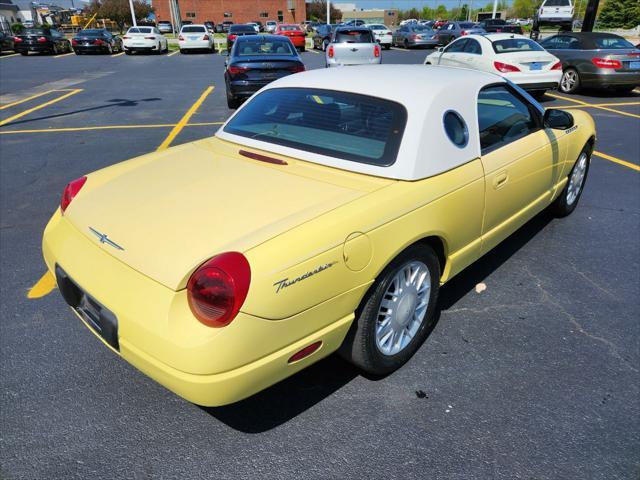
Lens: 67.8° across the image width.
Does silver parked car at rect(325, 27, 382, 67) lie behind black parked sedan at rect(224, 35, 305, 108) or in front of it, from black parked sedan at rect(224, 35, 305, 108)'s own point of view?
in front

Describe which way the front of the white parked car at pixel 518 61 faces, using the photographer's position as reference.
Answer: facing away from the viewer and to the left of the viewer

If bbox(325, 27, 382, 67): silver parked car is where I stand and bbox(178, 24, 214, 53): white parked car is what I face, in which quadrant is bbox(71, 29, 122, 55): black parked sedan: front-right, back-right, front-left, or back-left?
front-left

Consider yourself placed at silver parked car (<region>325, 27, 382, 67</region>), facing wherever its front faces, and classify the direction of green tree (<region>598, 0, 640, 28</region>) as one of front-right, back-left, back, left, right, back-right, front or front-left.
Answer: front-right

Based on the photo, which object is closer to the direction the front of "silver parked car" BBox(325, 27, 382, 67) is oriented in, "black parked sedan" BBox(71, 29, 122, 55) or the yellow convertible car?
the black parked sedan

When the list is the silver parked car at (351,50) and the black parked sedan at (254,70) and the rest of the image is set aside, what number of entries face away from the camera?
2

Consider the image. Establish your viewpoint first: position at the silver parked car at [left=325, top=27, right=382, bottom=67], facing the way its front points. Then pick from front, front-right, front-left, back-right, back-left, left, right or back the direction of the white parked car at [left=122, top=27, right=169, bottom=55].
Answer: front-left

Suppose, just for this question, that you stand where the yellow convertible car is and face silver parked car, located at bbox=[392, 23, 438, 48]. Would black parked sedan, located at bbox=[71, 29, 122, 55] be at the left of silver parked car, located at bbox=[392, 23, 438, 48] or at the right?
left

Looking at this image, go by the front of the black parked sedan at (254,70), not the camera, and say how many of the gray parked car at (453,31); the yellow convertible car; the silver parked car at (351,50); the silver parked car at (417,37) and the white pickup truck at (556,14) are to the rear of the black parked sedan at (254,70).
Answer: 1

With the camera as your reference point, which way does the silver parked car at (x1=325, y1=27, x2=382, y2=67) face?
facing away from the viewer

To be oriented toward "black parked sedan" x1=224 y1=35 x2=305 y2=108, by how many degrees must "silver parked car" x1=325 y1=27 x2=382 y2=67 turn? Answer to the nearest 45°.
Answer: approximately 180°

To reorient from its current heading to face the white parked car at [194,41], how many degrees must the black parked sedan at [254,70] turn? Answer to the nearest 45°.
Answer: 0° — it already faces it

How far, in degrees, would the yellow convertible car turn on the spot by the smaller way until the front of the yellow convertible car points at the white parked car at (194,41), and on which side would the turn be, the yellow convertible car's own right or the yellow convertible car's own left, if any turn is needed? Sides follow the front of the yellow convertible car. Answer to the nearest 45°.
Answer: approximately 45° to the yellow convertible car's own left

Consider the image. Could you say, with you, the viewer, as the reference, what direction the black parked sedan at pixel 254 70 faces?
facing away from the viewer

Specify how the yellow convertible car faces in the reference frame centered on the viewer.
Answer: facing away from the viewer and to the right of the viewer

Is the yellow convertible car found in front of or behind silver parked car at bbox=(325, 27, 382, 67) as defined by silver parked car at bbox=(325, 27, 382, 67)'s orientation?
behind
